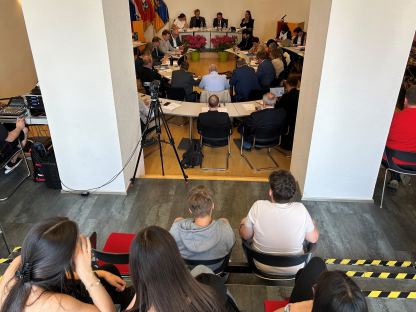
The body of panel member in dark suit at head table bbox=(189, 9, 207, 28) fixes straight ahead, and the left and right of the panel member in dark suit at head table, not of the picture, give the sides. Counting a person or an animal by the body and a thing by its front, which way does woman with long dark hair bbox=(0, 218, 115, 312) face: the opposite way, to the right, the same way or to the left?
the opposite way

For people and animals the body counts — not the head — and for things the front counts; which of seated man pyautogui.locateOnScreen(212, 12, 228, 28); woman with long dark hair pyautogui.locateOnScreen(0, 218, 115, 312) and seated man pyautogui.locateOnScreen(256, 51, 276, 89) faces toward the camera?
seated man pyautogui.locateOnScreen(212, 12, 228, 28)

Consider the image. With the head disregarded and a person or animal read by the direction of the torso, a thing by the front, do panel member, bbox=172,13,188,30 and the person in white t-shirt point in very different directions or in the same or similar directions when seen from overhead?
very different directions

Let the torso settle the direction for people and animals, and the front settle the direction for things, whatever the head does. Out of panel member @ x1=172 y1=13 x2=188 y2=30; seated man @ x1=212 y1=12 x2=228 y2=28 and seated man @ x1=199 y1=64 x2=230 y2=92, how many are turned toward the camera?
2

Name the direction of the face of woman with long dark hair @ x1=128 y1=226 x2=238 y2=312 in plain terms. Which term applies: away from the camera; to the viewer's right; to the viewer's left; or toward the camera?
away from the camera

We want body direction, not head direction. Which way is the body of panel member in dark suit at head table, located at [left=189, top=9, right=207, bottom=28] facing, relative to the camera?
toward the camera

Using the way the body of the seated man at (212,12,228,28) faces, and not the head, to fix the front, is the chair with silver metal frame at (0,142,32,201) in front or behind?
in front

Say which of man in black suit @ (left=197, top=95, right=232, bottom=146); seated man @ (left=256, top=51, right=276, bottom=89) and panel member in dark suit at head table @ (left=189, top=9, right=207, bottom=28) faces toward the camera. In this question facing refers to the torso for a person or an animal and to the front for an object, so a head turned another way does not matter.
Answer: the panel member in dark suit at head table

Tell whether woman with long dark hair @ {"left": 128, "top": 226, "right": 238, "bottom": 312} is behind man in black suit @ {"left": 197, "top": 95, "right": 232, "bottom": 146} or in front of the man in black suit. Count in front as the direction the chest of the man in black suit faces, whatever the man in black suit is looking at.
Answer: behind

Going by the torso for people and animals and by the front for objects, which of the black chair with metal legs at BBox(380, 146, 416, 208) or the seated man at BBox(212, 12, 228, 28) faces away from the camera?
the black chair with metal legs

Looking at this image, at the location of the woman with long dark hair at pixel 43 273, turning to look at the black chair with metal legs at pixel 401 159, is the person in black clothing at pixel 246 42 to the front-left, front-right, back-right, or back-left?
front-left

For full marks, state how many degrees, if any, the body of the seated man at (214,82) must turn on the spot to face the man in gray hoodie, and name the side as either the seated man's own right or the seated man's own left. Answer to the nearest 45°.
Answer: approximately 180°

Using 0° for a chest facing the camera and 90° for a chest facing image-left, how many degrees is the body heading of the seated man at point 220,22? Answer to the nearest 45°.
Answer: approximately 0°

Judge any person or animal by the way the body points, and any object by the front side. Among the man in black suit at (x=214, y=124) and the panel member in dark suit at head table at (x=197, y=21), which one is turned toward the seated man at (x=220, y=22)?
the man in black suit

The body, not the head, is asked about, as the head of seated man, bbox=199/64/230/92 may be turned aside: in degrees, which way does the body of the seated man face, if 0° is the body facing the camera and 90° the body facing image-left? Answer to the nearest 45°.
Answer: approximately 180°

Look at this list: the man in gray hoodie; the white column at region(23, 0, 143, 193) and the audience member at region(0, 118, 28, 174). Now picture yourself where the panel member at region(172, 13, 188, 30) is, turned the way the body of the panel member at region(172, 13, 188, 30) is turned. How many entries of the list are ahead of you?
3

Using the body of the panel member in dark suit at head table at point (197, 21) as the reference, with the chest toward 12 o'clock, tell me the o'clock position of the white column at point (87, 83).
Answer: The white column is roughly at 12 o'clock from the panel member in dark suit at head table.

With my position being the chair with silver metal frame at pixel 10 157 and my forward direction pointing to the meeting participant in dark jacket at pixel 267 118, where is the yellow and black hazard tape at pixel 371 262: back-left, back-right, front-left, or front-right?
front-right

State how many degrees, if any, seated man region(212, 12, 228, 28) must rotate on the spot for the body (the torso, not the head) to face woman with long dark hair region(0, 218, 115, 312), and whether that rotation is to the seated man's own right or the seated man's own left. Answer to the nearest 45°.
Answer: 0° — they already face them

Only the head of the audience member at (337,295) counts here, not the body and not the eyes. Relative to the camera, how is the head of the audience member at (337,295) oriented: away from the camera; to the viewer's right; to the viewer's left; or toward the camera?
away from the camera

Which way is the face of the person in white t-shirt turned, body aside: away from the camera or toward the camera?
away from the camera

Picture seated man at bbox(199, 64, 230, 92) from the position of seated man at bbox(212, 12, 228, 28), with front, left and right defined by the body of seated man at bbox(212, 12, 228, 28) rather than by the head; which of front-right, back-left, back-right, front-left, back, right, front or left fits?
front

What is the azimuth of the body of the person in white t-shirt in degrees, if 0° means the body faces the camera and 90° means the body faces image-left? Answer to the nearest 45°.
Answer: approximately 180°
